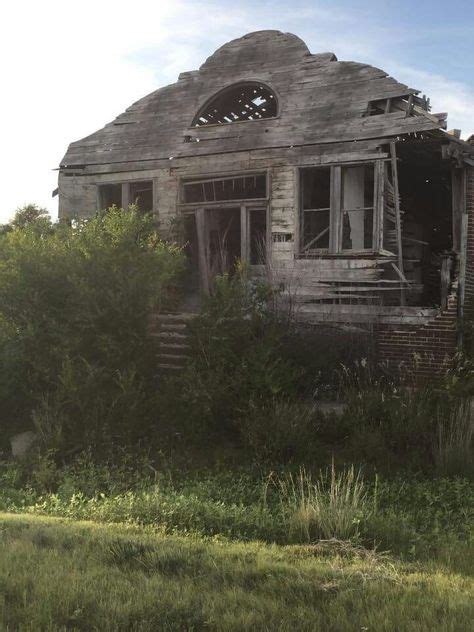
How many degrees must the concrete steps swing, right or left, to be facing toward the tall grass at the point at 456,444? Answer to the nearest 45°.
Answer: approximately 45° to its left

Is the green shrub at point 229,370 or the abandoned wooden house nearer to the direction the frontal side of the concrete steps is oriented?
the green shrub

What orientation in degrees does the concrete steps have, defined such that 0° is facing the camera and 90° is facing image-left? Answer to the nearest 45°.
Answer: approximately 0°

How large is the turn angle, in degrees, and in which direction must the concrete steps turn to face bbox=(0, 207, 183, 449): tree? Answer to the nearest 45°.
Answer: approximately 45° to its right

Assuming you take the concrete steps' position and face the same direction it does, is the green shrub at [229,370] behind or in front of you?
in front

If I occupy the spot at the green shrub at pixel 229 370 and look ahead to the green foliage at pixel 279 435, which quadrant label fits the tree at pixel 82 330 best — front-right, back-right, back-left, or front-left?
back-right

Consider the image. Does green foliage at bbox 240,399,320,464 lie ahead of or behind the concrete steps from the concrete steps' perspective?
ahead

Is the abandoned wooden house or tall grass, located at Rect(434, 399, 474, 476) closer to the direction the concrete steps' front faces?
the tall grass

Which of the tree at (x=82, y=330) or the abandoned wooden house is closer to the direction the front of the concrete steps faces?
the tree
